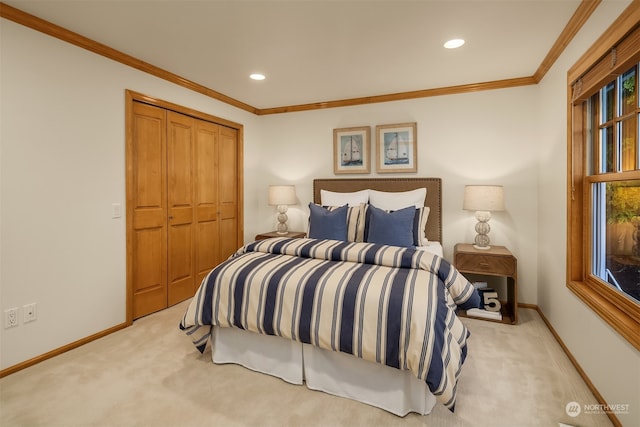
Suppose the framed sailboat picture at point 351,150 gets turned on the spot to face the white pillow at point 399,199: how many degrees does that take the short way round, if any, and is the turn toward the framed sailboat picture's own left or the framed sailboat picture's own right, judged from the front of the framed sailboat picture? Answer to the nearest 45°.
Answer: approximately 45° to the framed sailboat picture's own left

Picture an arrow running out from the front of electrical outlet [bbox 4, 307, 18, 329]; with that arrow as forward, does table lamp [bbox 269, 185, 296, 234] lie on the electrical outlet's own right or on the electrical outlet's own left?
on the electrical outlet's own left

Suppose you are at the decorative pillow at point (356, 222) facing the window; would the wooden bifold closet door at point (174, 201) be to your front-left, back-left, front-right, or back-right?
back-right

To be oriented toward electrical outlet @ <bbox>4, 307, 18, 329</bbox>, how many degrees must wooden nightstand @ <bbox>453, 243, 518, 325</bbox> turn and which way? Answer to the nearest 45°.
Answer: approximately 45° to its right

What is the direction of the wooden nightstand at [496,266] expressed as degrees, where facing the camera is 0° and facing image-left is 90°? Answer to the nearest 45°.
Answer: approximately 0°

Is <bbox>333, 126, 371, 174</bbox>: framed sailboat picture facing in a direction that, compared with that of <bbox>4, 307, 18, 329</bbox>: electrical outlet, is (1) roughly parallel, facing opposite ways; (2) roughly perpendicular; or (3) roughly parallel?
roughly perpendicular

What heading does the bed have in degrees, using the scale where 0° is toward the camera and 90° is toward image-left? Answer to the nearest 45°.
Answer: approximately 45°

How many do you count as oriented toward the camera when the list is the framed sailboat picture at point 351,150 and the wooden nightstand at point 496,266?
2

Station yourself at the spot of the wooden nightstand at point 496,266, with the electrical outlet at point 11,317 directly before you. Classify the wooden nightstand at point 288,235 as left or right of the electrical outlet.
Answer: right

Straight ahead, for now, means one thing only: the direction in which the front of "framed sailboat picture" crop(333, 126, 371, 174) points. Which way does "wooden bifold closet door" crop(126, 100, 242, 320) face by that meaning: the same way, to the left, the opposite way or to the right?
to the left
